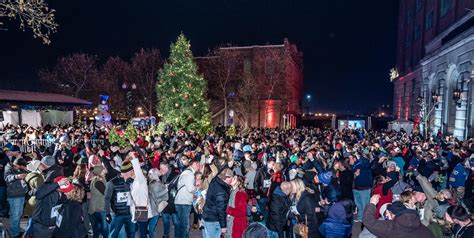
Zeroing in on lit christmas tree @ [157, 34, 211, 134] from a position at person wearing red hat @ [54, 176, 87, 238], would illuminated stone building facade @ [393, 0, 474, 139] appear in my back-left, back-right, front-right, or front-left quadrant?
front-right

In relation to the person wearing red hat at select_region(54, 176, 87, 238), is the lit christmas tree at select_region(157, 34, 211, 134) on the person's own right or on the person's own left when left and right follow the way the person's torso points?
on the person's own right
